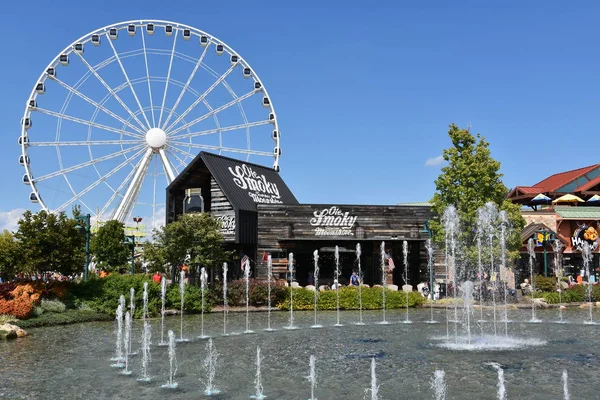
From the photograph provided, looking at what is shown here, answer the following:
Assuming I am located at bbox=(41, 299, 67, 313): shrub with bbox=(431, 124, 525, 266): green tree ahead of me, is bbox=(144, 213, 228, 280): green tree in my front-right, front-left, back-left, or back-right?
front-left

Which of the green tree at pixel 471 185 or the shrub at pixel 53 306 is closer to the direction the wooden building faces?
the shrub

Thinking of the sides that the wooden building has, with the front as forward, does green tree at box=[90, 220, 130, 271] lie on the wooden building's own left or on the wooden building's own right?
on the wooden building's own right

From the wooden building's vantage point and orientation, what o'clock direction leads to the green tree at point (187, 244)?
The green tree is roughly at 1 o'clock from the wooden building.

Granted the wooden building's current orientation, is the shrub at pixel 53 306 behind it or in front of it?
in front

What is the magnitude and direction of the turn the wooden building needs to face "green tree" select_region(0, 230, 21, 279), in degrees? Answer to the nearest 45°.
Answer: approximately 45° to its right

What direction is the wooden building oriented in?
toward the camera

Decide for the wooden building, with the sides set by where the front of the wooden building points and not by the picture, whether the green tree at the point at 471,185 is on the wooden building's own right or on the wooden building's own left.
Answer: on the wooden building's own left
